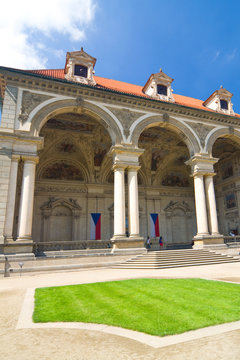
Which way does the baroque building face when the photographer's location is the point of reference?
facing the viewer and to the right of the viewer
